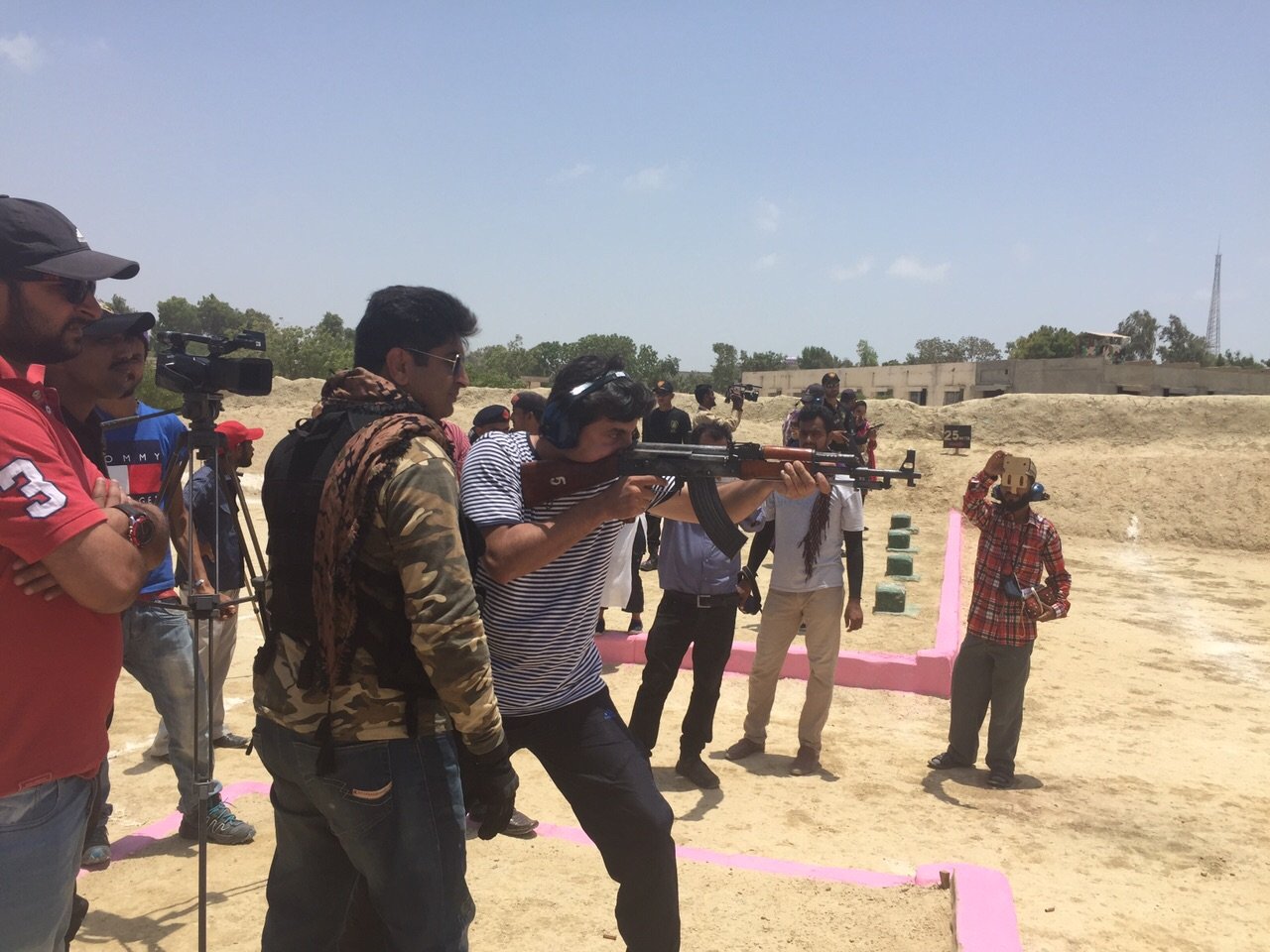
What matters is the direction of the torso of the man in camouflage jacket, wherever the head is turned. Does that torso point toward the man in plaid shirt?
yes

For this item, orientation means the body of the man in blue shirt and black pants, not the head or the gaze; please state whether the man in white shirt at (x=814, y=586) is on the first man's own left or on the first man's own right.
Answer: on the first man's own left

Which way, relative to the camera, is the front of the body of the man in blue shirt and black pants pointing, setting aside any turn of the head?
toward the camera

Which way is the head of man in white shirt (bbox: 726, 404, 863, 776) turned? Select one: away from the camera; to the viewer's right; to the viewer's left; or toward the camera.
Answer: toward the camera

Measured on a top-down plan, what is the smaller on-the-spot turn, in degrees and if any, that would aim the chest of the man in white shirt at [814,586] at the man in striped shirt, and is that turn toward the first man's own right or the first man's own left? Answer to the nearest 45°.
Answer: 0° — they already face them

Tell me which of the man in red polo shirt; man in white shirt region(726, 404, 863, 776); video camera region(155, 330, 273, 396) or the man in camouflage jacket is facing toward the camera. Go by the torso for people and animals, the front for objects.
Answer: the man in white shirt

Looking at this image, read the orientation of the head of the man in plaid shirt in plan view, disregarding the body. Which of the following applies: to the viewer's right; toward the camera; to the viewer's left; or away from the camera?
toward the camera

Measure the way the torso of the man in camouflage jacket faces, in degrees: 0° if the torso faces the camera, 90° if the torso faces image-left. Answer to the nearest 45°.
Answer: approximately 225°

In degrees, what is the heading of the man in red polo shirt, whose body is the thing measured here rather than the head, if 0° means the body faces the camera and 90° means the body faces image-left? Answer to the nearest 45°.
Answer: approximately 270°

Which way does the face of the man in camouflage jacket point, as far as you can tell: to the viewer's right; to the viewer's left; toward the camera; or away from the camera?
to the viewer's right

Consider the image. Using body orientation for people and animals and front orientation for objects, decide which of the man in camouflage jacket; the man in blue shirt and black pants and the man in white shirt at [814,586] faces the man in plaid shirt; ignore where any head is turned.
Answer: the man in camouflage jacket

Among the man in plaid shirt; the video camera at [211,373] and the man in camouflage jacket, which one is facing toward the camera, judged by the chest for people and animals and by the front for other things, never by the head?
the man in plaid shirt

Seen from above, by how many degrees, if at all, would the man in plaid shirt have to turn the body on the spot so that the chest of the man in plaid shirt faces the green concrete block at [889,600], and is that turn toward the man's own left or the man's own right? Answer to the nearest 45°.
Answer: approximately 180°

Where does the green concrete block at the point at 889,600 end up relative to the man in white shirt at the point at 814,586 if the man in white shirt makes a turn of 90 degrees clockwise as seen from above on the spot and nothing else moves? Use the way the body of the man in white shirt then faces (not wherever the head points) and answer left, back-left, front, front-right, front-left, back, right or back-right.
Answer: right

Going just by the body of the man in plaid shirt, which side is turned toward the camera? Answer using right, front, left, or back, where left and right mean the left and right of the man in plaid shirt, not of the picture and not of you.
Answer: front
